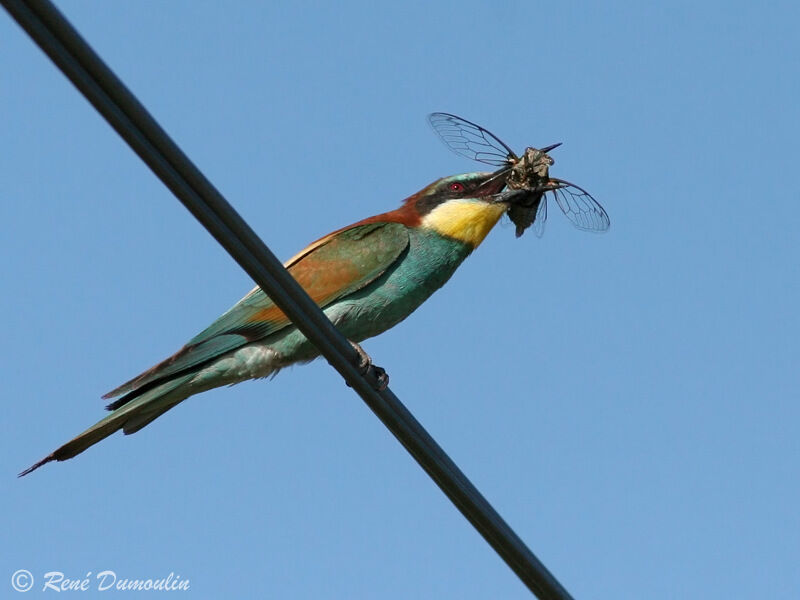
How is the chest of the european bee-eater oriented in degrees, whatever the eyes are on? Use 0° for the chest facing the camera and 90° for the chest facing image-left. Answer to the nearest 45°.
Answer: approximately 270°
